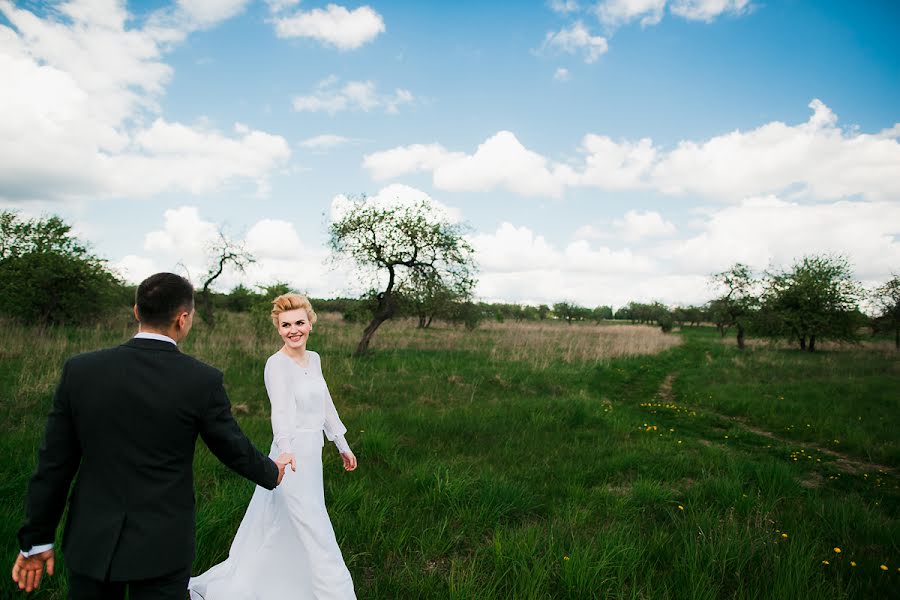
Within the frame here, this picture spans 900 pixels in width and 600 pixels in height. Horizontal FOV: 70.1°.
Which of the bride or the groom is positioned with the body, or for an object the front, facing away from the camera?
the groom

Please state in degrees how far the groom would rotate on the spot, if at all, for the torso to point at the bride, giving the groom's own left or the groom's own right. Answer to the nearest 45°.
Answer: approximately 45° to the groom's own right

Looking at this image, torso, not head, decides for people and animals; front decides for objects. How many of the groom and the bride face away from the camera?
1

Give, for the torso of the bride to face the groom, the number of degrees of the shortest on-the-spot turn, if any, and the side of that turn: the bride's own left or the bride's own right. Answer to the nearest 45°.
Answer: approximately 90° to the bride's own right

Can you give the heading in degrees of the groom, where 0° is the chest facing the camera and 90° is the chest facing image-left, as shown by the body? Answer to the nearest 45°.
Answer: approximately 180°

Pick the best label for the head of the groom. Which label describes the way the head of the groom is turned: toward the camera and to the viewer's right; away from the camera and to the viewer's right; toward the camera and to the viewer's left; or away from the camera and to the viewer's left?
away from the camera and to the viewer's right
